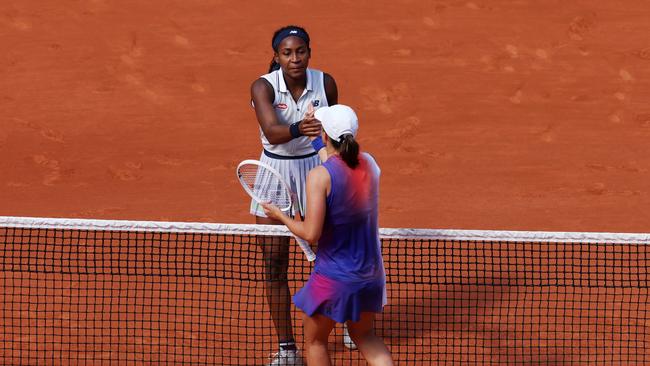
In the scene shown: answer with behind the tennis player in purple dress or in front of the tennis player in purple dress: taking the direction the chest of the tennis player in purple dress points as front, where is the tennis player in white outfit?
in front

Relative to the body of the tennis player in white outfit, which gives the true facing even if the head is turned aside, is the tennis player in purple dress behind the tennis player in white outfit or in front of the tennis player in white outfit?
in front

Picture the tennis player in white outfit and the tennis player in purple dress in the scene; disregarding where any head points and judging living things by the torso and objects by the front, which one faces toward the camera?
the tennis player in white outfit

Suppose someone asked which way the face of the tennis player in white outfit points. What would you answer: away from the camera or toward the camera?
toward the camera

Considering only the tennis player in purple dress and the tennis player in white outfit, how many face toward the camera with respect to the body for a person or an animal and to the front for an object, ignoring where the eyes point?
1

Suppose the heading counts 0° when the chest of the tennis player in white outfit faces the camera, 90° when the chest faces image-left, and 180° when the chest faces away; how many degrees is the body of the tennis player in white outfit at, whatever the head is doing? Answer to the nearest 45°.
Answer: approximately 0°

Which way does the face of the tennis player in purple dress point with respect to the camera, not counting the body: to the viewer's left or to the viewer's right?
to the viewer's left

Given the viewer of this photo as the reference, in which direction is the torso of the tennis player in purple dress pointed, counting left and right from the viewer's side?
facing away from the viewer and to the left of the viewer
